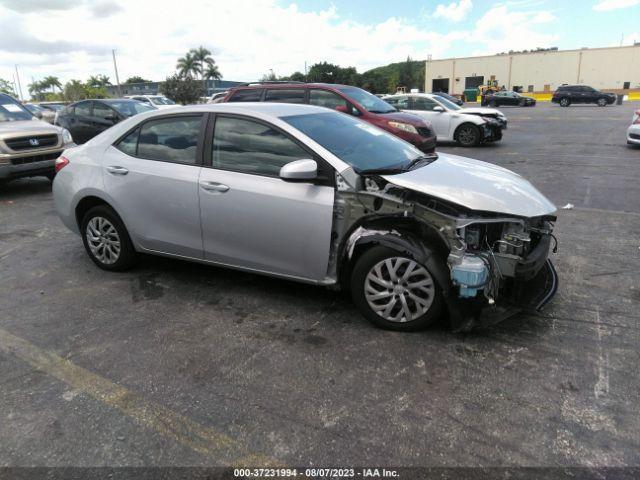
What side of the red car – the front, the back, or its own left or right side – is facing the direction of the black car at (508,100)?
left

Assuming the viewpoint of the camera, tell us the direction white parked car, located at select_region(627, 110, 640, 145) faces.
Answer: facing the viewer and to the left of the viewer

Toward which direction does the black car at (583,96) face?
to the viewer's right

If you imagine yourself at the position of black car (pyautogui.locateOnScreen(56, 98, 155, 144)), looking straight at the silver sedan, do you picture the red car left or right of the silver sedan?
left

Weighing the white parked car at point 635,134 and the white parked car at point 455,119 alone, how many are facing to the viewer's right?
1

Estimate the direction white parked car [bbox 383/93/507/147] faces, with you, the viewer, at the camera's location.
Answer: facing to the right of the viewer

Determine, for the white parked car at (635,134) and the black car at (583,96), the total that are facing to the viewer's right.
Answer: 1

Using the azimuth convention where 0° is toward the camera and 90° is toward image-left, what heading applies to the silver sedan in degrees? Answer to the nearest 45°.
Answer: approximately 315°

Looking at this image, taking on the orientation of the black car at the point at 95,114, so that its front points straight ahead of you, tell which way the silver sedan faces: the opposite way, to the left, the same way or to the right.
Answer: the same way

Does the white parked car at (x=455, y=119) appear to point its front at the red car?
no

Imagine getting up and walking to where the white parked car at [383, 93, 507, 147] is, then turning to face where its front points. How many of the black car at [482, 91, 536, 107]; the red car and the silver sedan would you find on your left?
1

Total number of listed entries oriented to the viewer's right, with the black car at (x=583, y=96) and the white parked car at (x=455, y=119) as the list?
2

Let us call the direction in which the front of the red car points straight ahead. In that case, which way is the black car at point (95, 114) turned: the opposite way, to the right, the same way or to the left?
the same way

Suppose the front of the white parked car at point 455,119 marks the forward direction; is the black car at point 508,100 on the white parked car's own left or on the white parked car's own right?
on the white parked car's own left
